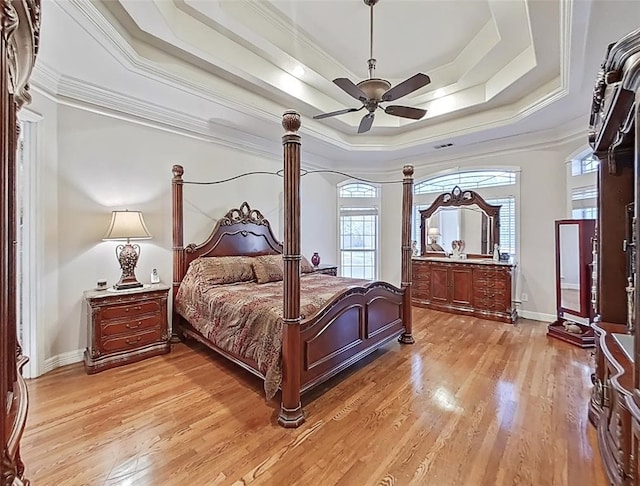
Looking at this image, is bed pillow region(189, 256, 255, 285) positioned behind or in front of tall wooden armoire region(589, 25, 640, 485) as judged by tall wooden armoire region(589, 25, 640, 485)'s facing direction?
in front

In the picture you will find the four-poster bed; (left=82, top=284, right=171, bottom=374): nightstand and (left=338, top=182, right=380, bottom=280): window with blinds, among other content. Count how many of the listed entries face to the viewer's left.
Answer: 0

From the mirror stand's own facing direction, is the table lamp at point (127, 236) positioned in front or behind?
in front

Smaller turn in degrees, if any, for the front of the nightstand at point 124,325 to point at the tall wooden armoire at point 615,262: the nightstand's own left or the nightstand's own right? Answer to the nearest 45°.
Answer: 0° — it already faces it

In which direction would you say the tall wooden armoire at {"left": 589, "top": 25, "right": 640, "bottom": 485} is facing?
to the viewer's left

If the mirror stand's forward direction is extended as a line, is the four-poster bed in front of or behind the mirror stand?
in front

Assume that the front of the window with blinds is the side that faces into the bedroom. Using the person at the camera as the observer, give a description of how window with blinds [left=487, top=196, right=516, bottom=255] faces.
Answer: facing the viewer and to the left of the viewer

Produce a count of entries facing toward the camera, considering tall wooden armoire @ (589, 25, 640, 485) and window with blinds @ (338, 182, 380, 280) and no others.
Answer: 1

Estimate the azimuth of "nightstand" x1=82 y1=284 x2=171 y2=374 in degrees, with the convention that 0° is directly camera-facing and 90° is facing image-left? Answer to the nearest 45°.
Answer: approximately 315°
